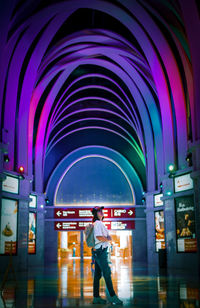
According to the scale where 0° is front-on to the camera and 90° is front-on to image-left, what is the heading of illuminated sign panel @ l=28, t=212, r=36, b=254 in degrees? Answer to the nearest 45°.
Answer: approximately 315°

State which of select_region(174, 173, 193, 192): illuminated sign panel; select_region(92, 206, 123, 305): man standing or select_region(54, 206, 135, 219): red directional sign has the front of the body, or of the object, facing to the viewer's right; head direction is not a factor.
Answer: the man standing

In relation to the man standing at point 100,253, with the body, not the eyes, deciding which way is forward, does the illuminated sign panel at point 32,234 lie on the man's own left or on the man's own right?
on the man's own left

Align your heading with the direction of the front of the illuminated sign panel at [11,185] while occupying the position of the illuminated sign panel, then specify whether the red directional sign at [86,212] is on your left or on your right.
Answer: on your left

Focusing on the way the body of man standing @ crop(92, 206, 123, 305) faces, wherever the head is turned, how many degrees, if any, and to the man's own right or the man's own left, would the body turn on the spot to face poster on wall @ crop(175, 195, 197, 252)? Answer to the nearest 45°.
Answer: approximately 90° to the man's own left

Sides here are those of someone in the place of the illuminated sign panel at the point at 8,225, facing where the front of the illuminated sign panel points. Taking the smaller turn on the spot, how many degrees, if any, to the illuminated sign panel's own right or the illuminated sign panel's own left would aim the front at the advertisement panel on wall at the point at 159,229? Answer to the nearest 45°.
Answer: approximately 90° to the illuminated sign panel's own left

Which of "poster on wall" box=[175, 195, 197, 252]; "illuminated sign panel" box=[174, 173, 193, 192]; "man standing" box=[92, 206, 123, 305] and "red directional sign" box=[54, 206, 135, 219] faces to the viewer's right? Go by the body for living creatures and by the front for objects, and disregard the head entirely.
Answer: the man standing

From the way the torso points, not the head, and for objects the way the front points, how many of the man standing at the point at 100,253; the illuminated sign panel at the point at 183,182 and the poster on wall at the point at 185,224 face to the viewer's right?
1

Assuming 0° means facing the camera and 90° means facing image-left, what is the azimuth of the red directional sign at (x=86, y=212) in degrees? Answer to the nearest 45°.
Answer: approximately 0°

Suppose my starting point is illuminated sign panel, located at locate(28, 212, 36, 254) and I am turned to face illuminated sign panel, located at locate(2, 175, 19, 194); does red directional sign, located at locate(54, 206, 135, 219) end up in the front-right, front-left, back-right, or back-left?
back-left

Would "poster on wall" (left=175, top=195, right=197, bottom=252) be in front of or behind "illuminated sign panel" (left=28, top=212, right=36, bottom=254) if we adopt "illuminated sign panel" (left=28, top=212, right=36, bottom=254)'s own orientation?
in front

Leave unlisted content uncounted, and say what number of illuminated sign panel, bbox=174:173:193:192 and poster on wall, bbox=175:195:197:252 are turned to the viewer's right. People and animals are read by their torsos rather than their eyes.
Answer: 0

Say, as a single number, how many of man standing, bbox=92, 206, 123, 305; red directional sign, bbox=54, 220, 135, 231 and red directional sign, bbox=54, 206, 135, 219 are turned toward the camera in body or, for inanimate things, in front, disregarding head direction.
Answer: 2
